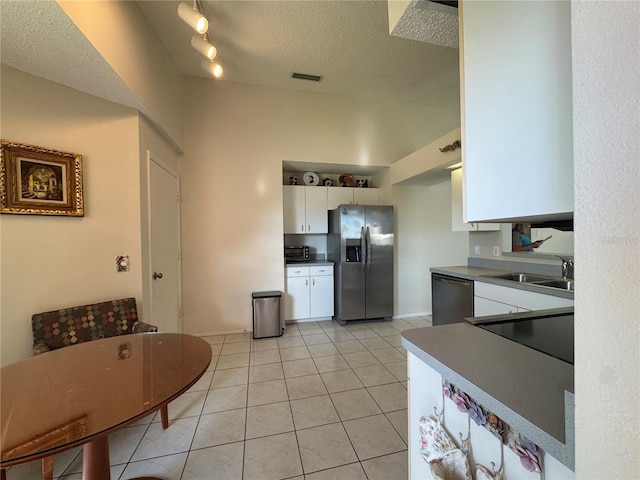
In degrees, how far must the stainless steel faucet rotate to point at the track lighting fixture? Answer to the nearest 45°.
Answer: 0° — it already faces it

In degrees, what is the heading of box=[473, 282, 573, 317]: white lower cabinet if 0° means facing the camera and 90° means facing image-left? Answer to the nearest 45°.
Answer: approximately 45°

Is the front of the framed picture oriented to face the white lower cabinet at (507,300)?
yes

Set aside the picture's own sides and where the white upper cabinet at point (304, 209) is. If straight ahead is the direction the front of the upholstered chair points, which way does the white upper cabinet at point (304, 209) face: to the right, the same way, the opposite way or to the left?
to the right

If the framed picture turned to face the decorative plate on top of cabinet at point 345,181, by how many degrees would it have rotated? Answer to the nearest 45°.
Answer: approximately 45° to its left

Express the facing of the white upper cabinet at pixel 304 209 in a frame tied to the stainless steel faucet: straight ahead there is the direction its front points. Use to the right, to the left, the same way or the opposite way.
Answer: to the left

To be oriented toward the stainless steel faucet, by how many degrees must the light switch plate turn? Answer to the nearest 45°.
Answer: approximately 45° to its left

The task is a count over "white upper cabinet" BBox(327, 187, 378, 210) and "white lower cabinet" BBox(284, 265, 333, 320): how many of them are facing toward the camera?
2

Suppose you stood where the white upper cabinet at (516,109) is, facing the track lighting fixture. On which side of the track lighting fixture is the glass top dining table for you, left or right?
left

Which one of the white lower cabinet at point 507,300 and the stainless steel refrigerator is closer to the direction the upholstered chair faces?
the white lower cabinet

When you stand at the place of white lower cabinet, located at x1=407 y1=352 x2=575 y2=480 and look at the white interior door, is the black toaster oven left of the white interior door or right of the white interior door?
right

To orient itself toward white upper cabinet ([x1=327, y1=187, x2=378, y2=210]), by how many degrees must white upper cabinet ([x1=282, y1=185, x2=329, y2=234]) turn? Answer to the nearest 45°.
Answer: approximately 90° to its left

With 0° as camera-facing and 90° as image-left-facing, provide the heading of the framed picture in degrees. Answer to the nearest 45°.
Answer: approximately 315°
